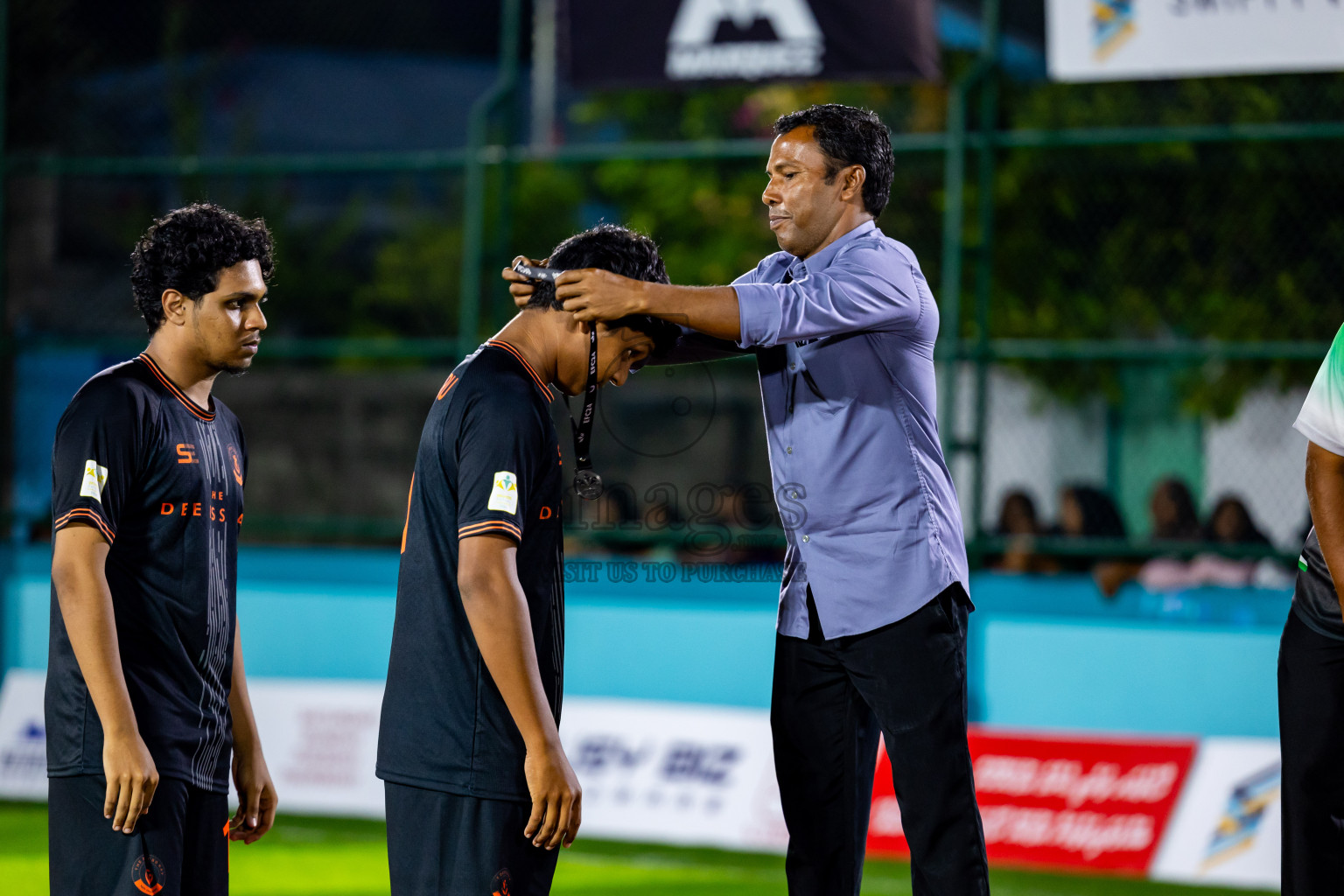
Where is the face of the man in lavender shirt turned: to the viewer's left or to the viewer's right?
to the viewer's left

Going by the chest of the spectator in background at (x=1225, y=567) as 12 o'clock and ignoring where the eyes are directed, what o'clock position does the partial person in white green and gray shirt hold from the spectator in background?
The partial person in white green and gray shirt is roughly at 12 o'clock from the spectator in background.

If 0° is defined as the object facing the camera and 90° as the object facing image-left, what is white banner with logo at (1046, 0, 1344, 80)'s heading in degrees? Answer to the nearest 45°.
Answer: approximately 0°

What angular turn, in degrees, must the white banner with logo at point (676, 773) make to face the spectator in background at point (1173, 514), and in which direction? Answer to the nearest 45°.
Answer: approximately 135° to its left

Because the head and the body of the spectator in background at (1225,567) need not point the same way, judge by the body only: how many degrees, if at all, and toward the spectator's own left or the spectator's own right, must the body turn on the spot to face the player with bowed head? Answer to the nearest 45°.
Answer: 0° — they already face them

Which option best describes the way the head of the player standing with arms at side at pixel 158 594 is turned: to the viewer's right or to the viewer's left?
to the viewer's right

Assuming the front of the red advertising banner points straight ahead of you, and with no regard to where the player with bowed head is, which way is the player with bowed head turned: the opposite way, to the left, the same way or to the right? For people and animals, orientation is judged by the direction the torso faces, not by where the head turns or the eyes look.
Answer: to the left

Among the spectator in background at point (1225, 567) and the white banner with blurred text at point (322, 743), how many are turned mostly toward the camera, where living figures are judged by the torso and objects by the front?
2
